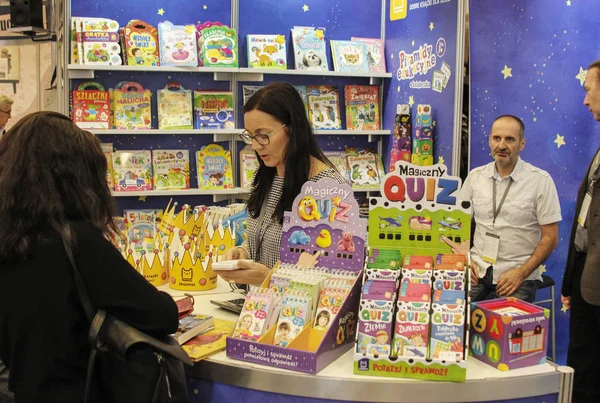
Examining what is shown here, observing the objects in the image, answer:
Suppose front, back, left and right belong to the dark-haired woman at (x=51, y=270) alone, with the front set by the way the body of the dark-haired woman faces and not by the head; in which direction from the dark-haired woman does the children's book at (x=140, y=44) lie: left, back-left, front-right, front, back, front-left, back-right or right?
front-left

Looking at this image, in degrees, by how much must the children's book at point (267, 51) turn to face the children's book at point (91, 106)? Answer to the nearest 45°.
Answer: approximately 90° to its right

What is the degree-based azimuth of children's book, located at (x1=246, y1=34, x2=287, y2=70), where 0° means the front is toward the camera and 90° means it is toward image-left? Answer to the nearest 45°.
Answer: approximately 0°

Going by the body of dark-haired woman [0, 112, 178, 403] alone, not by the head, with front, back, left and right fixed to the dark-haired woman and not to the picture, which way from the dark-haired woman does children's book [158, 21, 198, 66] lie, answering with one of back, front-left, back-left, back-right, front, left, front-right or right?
front-left
